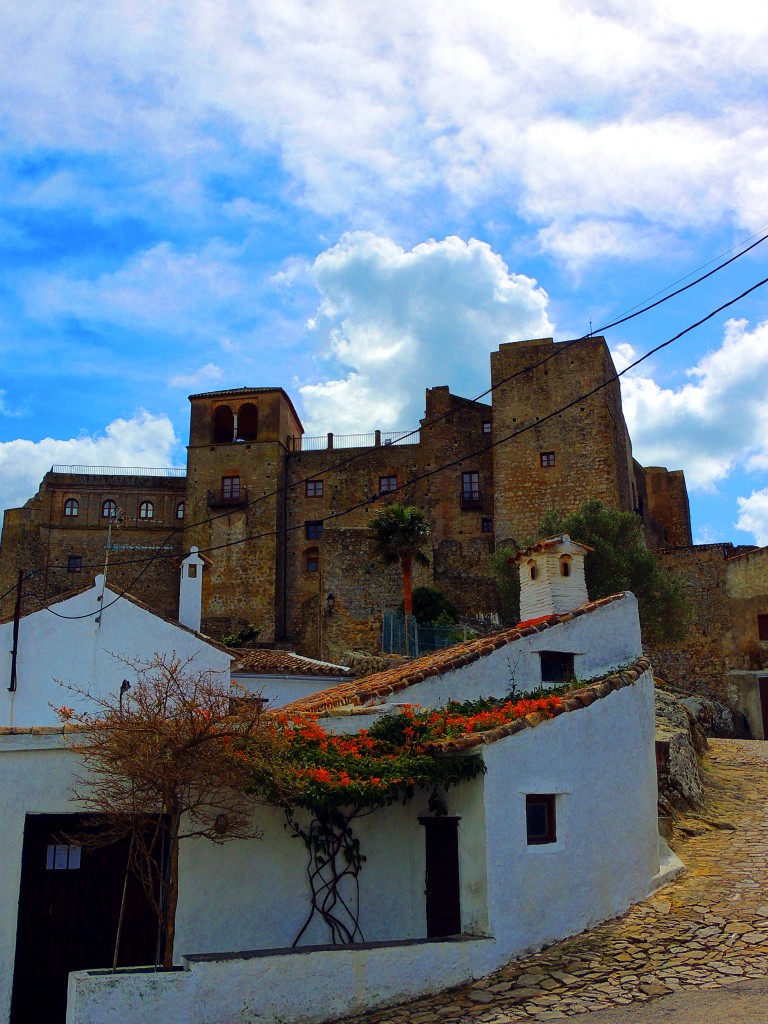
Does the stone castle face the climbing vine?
yes

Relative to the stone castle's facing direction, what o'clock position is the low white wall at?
The low white wall is roughly at 12 o'clock from the stone castle.

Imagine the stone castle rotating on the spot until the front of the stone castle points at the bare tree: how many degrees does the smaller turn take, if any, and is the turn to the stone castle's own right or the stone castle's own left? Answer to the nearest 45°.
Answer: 0° — it already faces it

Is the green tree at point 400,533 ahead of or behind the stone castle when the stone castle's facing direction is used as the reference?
ahead

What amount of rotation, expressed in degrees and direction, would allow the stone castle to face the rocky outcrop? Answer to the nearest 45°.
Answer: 0° — it already faces it

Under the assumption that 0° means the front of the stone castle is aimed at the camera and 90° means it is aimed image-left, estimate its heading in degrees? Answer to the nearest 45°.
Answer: approximately 0°

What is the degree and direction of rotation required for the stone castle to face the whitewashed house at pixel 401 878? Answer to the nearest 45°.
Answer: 0° — it already faces it

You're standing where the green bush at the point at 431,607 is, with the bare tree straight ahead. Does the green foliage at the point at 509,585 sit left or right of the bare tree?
left

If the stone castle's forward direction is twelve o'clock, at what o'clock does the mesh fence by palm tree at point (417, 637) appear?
The mesh fence by palm tree is roughly at 12 o'clock from the stone castle.

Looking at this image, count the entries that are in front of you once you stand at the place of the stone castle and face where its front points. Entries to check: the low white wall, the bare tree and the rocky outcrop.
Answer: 3
